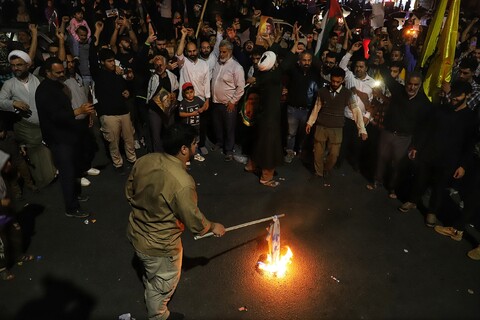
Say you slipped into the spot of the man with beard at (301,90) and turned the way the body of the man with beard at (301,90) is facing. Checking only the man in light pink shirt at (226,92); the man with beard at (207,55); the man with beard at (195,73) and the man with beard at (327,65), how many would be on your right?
3

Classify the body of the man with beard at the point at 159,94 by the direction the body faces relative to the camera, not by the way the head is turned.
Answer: toward the camera

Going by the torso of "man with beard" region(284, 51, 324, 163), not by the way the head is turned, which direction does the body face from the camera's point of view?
toward the camera

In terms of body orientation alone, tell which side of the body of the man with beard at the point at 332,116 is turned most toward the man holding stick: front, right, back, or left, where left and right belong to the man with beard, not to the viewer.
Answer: front

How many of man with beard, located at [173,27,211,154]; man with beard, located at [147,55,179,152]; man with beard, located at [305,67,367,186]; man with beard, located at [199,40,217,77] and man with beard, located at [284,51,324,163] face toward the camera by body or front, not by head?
5

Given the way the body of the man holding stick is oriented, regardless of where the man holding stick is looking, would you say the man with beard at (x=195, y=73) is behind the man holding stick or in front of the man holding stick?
in front

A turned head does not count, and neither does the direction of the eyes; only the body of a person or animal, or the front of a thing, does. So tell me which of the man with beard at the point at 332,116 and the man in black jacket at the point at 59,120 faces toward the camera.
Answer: the man with beard

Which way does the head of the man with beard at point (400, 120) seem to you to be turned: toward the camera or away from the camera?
toward the camera

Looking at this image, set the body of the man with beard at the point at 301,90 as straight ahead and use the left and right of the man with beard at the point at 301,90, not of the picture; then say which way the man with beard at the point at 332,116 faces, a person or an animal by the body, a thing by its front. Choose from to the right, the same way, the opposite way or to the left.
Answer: the same way

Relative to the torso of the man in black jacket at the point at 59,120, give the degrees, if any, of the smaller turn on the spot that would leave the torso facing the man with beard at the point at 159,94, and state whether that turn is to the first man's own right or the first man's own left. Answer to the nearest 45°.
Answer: approximately 45° to the first man's own left

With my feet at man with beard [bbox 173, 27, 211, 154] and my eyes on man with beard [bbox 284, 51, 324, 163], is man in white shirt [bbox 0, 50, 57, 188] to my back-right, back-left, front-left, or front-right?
back-right

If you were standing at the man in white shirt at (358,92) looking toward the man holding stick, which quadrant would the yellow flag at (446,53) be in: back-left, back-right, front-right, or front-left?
back-left

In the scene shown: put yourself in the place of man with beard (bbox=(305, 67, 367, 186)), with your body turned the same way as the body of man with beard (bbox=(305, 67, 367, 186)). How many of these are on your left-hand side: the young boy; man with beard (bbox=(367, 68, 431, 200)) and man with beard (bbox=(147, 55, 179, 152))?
1

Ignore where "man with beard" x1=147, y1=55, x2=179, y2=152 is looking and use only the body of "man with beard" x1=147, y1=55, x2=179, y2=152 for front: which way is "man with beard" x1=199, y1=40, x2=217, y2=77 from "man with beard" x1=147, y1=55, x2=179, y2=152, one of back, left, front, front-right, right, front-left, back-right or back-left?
back-left

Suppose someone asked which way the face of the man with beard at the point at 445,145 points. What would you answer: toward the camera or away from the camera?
toward the camera

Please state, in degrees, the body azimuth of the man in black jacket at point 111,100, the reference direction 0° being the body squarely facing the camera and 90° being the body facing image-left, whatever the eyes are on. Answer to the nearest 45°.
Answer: approximately 315°

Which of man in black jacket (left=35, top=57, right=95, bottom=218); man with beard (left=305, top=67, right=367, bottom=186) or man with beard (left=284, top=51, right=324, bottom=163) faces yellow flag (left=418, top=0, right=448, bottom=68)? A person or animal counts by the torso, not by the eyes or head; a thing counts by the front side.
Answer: the man in black jacket

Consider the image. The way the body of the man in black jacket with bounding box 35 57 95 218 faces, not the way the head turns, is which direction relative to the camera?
to the viewer's right

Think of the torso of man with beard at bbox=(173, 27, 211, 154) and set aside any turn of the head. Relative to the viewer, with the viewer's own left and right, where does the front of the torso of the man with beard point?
facing the viewer
